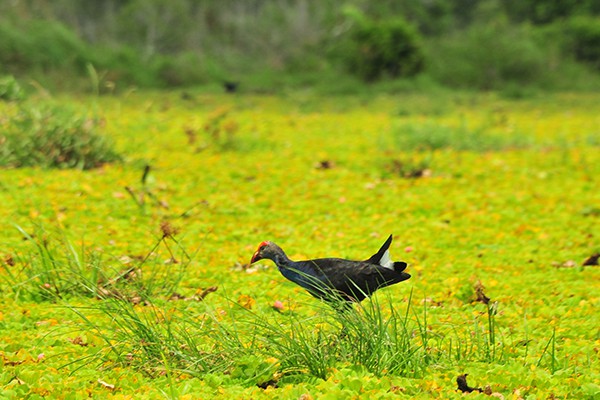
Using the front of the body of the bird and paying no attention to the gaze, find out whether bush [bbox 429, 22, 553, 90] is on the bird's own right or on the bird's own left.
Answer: on the bird's own right

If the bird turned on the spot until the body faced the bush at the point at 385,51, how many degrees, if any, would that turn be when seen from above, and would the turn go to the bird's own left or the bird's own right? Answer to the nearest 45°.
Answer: approximately 90° to the bird's own right

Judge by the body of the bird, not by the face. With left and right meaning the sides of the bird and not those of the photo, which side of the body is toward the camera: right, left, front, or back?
left

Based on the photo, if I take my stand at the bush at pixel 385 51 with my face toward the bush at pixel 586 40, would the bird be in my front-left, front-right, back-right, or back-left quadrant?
back-right

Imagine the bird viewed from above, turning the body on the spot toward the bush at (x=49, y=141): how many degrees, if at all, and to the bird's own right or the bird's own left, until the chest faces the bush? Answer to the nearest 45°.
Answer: approximately 45° to the bird's own right

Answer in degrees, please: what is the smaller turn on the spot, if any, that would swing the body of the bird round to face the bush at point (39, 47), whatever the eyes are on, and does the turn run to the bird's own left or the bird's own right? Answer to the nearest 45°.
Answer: approximately 45° to the bird's own right

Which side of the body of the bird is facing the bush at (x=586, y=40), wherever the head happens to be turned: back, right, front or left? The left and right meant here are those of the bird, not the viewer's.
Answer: right
